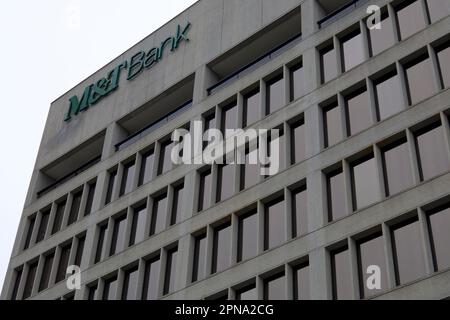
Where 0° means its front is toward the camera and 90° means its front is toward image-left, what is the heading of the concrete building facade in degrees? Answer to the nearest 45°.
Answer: approximately 45°
